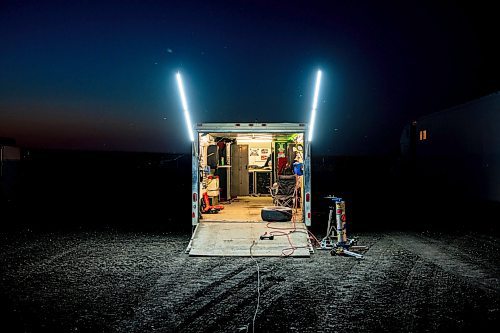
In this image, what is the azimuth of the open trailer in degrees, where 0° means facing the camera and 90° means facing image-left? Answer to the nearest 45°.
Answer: approximately 180°

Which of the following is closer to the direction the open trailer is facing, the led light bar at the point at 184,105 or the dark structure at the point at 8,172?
the dark structure

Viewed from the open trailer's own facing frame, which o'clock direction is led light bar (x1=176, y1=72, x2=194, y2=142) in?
The led light bar is roughly at 7 o'clock from the open trailer.

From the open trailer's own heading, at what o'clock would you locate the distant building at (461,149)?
The distant building is roughly at 2 o'clock from the open trailer.

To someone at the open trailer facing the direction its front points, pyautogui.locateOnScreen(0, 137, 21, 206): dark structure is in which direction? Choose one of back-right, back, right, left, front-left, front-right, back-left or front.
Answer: front-left
